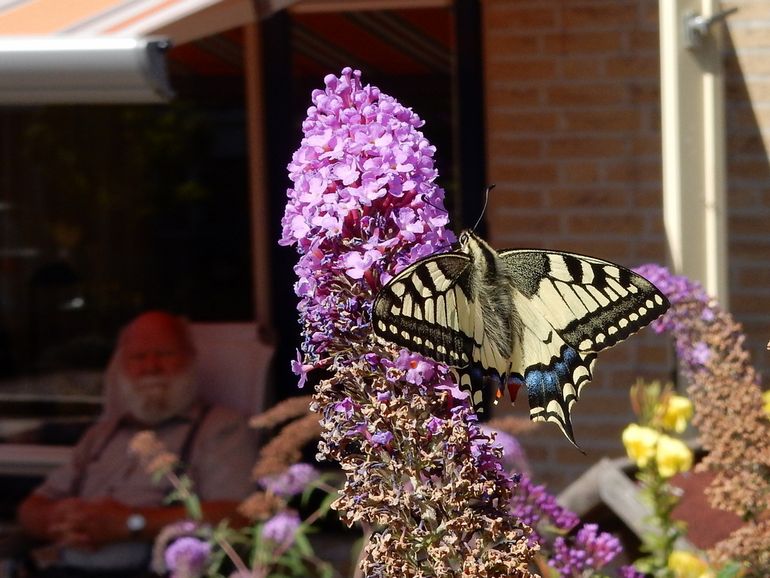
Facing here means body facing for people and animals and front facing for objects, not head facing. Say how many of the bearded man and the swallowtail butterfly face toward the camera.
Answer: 1

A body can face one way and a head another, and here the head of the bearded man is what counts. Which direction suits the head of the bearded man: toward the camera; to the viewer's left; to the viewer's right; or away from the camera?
toward the camera

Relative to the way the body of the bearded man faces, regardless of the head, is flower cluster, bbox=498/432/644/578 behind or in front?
in front

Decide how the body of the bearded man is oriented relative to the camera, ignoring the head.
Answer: toward the camera

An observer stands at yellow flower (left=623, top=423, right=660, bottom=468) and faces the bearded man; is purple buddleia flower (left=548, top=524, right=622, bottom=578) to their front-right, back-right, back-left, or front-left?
back-left

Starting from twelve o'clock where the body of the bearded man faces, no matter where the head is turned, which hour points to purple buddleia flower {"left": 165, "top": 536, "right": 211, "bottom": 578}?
The purple buddleia flower is roughly at 12 o'clock from the bearded man.

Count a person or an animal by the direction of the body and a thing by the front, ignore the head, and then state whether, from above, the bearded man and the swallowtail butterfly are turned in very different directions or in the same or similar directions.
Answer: very different directions

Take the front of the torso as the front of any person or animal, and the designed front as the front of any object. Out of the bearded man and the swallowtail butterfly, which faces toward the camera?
the bearded man

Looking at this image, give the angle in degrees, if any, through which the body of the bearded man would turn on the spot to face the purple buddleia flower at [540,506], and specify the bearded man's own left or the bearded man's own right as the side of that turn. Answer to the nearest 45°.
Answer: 0° — they already face it

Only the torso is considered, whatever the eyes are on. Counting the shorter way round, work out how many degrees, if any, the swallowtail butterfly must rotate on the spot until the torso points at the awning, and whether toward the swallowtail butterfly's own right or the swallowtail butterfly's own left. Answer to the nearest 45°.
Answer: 0° — it already faces it

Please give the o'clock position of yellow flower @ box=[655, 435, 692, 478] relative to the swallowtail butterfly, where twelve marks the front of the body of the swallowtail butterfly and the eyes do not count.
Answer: The yellow flower is roughly at 2 o'clock from the swallowtail butterfly.

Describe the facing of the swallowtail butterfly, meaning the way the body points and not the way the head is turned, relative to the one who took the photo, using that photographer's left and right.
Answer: facing away from the viewer and to the left of the viewer
